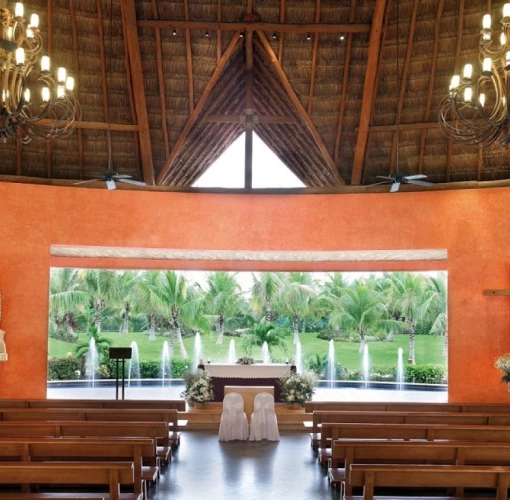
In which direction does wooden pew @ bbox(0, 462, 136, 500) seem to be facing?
away from the camera

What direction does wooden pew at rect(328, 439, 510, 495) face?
away from the camera

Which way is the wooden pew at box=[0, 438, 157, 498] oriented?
away from the camera

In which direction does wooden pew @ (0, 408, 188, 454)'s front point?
away from the camera

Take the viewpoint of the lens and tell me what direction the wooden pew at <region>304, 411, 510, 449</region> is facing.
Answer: facing away from the viewer

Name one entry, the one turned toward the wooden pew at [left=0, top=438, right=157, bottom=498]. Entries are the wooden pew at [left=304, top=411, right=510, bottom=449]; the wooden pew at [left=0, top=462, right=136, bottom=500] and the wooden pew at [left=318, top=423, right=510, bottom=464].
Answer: the wooden pew at [left=0, top=462, right=136, bottom=500]

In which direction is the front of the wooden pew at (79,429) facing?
away from the camera

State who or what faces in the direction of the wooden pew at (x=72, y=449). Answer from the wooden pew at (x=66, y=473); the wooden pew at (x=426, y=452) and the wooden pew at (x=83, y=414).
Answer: the wooden pew at (x=66, y=473)

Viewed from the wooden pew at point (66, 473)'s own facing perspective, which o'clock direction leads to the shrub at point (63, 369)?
The shrub is roughly at 12 o'clock from the wooden pew.

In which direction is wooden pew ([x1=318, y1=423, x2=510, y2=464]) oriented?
away from the camera

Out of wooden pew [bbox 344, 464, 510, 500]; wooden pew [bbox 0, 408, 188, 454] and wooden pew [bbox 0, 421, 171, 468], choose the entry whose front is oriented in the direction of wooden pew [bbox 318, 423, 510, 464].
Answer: wooden pew [bbox 344, 464, 510, 500]

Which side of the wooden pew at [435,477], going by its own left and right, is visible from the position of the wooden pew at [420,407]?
front

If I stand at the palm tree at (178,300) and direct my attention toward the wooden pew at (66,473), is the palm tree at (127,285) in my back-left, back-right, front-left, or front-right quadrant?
back-right
